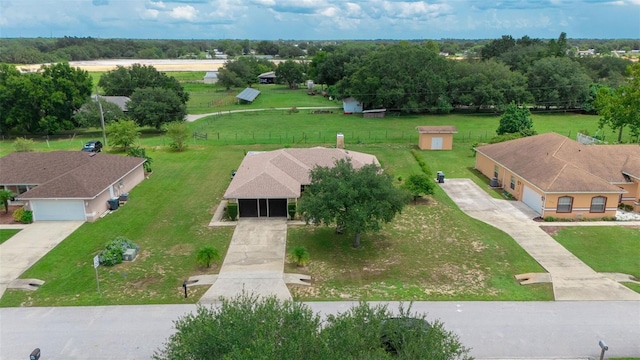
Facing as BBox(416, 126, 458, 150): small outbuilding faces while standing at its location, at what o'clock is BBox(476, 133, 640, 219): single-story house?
The single-story house is roughly at 11 o'clock from the small outbuilding.

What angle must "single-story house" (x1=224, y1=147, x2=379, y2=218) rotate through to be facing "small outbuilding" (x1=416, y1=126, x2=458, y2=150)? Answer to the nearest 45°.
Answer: approximately 135° to its left

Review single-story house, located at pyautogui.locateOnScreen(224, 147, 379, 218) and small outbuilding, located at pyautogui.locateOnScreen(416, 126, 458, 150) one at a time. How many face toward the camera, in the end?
2

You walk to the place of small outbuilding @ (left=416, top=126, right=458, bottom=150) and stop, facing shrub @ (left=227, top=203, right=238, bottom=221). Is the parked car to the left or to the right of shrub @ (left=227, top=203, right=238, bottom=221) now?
right

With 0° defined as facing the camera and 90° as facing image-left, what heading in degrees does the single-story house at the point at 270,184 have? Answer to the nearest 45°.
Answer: approximately 0°

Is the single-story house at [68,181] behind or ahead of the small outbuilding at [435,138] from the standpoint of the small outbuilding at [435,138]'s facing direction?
ahead

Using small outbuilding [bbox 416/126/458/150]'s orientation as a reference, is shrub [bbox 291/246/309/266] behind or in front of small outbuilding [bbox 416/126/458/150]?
in front

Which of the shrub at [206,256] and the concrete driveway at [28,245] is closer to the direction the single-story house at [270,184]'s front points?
the shrub

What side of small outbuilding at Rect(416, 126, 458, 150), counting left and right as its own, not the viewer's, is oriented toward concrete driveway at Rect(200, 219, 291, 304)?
front

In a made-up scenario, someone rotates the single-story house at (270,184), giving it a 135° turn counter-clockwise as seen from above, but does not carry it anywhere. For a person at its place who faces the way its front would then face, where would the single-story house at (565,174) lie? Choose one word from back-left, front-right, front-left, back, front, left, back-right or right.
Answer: front-right

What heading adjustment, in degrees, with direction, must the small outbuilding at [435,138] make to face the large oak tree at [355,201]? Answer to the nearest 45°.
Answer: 0° — it already faces it

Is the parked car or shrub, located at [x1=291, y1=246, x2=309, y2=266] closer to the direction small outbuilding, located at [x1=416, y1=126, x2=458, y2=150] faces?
the shrub

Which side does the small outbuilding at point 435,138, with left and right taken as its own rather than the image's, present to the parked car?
right
